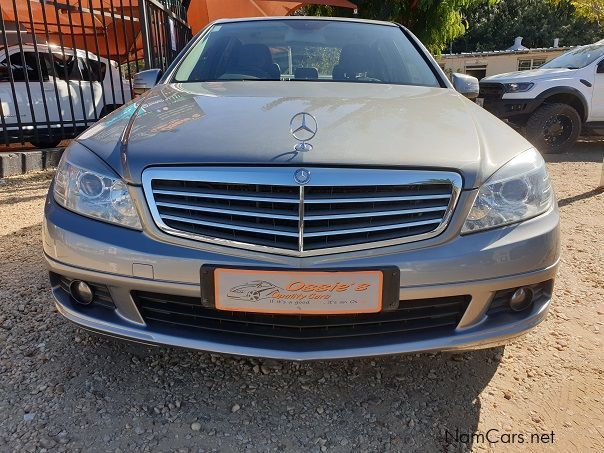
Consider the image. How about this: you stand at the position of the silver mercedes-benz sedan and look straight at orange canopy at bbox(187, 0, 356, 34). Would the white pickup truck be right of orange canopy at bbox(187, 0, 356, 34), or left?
right

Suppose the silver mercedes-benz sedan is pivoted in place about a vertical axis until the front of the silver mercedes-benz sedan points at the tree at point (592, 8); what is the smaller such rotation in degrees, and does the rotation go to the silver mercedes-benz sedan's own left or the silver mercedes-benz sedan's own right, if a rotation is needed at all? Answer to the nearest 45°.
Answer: approximately 135° to the silver mercedes-benz sedan's own left

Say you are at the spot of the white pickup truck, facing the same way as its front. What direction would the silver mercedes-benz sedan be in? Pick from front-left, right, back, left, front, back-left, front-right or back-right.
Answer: front-left

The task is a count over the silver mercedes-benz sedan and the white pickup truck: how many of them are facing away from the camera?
0

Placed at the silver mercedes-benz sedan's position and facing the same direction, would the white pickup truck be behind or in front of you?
behind

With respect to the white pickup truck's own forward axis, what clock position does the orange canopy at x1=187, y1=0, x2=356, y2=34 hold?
The orange canopy is roughly at 2 o'clock from the white pickup truck.

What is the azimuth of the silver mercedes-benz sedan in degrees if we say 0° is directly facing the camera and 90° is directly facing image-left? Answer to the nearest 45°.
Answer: approximately 0°

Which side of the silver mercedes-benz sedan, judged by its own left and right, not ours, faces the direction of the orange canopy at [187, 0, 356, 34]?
back

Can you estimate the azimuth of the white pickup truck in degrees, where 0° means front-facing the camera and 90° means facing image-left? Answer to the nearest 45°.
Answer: approximately 45°

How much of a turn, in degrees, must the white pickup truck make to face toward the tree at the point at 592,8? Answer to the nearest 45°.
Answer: approximately 135° to its right
